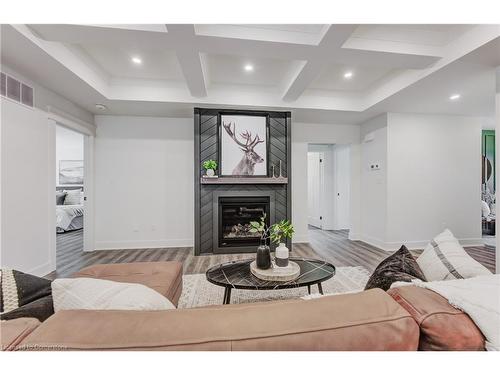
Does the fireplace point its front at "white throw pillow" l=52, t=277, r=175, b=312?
yes

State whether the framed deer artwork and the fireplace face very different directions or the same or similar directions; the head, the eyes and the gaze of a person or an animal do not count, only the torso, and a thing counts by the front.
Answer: same or similar directions

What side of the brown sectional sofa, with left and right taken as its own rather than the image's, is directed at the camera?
back

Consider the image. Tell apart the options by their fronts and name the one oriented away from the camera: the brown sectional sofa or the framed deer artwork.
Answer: the brown sectional sofa

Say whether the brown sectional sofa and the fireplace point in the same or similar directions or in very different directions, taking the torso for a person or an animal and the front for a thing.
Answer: very different directions

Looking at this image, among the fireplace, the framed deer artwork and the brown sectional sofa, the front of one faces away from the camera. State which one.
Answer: the brown sectional sofa

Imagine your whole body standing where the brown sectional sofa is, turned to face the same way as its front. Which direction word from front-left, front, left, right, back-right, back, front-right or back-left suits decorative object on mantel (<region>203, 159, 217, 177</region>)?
front

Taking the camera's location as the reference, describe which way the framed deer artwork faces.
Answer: facing the viewer

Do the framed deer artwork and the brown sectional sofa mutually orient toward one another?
yes

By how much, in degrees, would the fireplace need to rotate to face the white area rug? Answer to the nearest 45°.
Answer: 0° — it already faces it

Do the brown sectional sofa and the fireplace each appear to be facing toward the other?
yes

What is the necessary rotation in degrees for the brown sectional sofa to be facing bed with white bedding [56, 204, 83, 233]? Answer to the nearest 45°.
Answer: approximately 45° to its left

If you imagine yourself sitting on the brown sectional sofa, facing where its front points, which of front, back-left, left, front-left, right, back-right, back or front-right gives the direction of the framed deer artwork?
front

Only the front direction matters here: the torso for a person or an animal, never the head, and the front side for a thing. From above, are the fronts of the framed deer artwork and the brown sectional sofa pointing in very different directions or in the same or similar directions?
very different directions

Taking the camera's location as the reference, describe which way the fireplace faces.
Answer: facing the viewer

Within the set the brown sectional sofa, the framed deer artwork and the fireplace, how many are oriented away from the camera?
1

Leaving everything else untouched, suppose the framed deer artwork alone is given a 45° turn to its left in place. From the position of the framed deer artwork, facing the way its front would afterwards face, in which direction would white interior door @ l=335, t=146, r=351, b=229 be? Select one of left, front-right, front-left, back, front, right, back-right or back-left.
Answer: left
